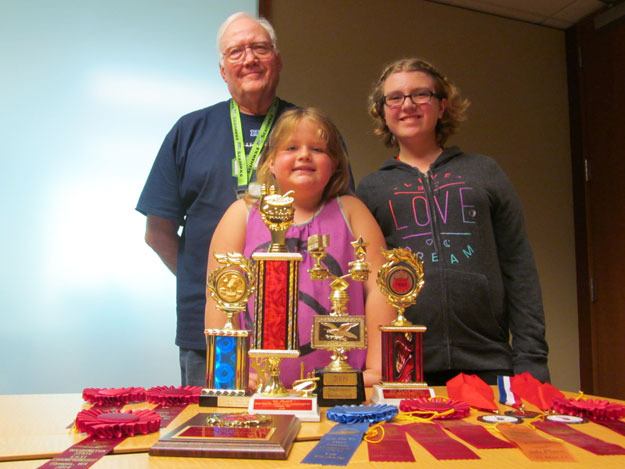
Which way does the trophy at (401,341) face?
toward the camera

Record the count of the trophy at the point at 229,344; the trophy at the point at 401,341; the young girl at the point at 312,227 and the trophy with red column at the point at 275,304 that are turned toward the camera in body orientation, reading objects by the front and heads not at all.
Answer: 4

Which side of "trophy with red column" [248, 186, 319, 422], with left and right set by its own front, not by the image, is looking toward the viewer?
front

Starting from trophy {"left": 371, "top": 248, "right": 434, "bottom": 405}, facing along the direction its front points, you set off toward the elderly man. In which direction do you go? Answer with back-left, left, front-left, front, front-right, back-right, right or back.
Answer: back-right

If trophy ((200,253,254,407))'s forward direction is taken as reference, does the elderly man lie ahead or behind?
behind

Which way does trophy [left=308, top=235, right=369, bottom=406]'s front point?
toward the camera

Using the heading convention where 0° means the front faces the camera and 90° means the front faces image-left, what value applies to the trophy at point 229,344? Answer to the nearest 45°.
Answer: approximately 0°

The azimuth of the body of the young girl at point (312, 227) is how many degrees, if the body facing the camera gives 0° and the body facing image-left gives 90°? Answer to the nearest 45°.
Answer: approximately 0°

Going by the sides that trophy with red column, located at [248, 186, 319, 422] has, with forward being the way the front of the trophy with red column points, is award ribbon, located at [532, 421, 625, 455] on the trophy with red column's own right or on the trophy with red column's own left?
on the trophy with red column's own left

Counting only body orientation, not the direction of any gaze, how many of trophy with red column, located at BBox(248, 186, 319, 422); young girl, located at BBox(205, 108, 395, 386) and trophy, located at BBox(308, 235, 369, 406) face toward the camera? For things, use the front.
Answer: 3

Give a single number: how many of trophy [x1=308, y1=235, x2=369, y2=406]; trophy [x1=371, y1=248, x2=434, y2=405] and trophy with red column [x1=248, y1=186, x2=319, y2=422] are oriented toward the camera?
3
